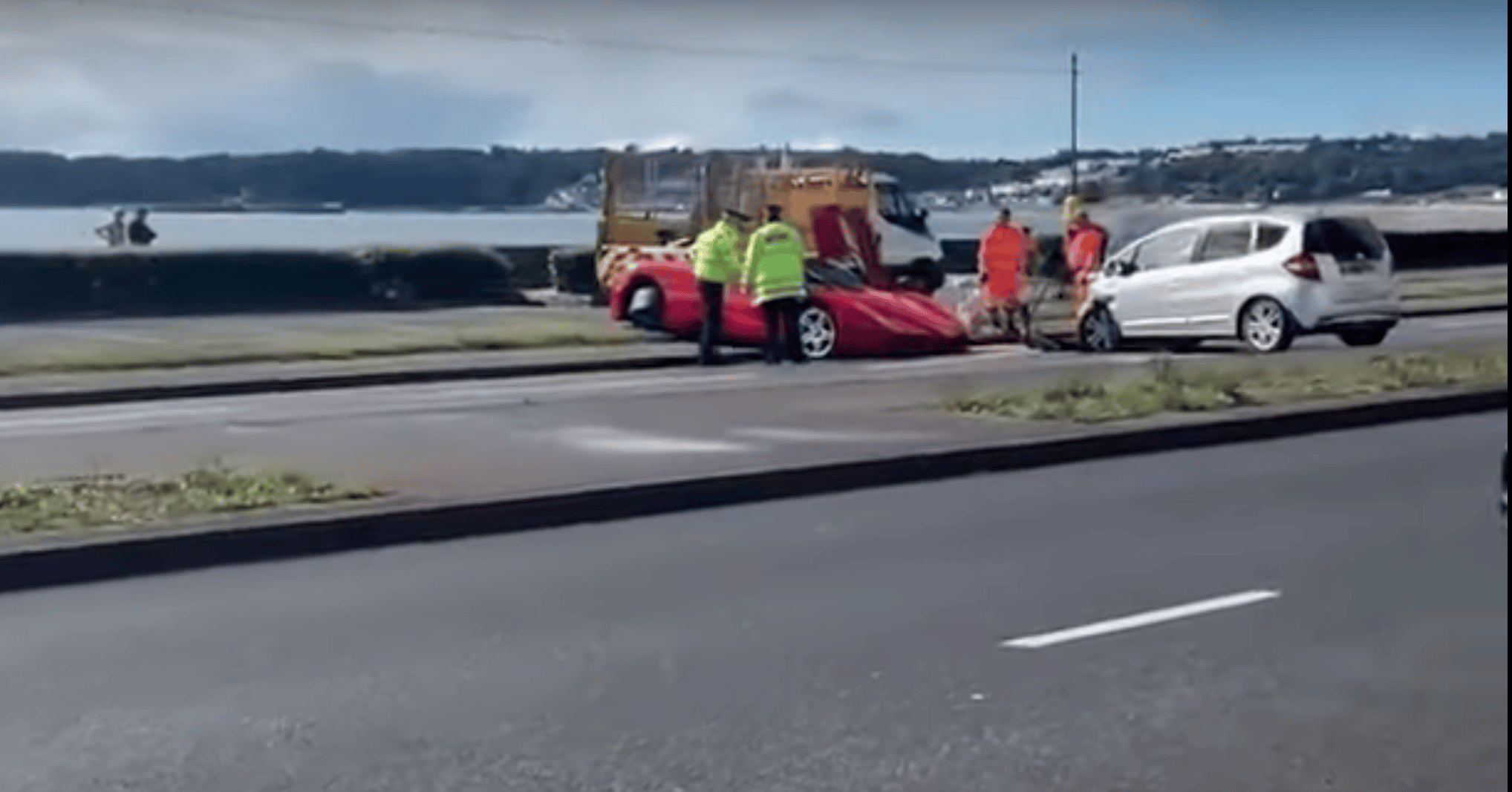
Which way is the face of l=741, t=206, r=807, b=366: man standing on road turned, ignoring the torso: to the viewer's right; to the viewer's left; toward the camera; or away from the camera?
away from the camera

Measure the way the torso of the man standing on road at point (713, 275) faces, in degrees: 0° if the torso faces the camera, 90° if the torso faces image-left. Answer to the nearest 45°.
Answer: approximately 225°

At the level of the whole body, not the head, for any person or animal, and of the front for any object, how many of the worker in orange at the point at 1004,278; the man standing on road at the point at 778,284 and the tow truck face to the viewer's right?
1

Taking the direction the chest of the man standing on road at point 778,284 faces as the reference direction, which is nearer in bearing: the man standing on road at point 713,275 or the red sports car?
the red sports car

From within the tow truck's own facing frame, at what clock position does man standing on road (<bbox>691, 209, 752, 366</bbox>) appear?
The man standing on road is roughly at 3 o'clock from the tow truck.

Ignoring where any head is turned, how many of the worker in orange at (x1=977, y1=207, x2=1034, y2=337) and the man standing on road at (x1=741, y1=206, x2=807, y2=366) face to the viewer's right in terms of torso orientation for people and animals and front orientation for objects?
0

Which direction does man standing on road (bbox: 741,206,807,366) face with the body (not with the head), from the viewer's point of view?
away from the camera

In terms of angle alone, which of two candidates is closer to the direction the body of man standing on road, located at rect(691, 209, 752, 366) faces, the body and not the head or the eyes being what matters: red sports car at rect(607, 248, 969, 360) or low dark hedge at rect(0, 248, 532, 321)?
the red sports car

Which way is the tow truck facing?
to the viewer's right

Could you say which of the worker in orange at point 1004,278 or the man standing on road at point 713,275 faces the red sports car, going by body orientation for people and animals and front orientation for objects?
the man standing on road

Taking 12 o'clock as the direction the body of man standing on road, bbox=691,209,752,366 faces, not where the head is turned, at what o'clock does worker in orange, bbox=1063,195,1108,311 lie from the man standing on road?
The worker in orange is roughly at 1 o'clock from the man standing on road.

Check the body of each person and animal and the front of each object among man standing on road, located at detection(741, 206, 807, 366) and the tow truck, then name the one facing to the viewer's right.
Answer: the tow truck
